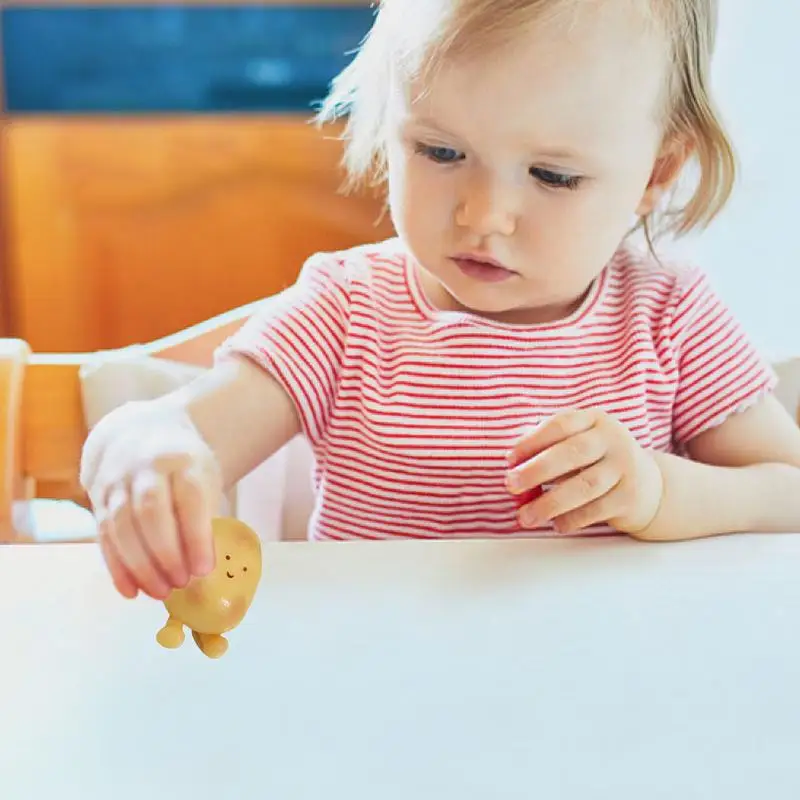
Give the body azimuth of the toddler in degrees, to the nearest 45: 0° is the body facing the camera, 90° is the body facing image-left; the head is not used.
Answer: approximately 0°

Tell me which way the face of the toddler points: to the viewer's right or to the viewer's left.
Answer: to the viewer's left
